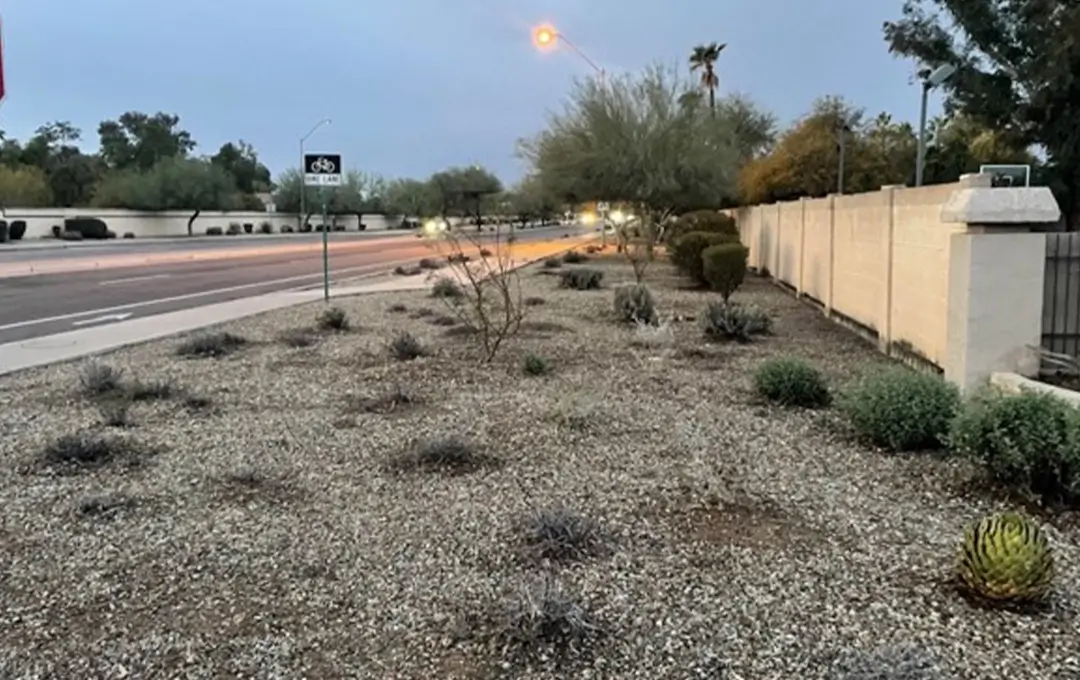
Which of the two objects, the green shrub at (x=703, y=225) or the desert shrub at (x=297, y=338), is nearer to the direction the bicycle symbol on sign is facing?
the desert shrub

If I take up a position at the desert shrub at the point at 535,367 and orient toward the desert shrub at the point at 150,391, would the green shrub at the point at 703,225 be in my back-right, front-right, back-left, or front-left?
back-right

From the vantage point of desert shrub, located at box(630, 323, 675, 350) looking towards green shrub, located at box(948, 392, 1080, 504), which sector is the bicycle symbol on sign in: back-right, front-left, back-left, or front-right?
back-right

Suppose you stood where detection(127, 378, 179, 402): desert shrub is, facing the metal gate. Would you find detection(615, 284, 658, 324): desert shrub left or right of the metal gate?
left
